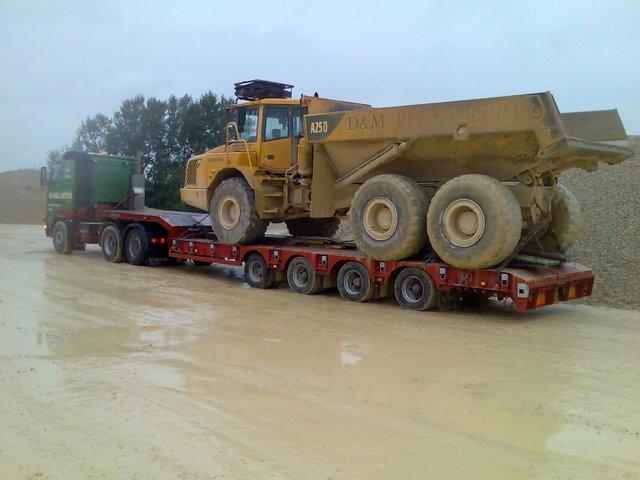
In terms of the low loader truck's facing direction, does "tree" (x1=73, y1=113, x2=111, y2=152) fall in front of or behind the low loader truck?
in front

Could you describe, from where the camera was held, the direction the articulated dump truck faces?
facing away from the viewer and to the left of the viewer

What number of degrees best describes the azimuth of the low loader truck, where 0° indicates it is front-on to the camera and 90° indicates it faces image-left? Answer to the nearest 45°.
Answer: approximately 135°

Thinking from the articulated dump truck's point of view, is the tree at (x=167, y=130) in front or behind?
in front

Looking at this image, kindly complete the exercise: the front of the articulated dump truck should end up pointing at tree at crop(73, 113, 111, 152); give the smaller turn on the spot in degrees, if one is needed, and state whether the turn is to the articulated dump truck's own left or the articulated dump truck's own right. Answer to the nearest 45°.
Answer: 0° — it already faces it
